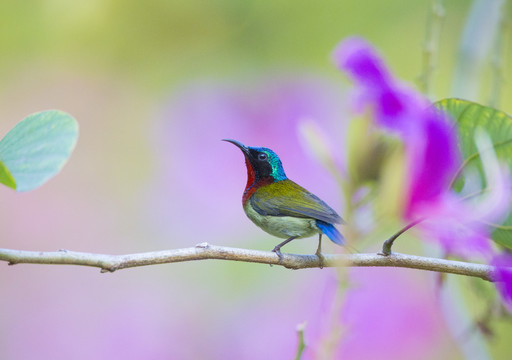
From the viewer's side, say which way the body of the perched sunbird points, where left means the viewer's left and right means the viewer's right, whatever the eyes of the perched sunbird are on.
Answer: facing to the left of the viewer
